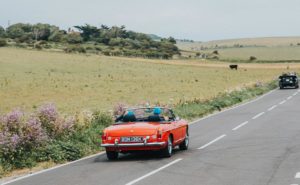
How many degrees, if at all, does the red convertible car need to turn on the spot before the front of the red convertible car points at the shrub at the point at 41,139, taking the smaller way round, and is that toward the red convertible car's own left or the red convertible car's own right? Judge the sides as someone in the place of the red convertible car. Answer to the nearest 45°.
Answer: approximately 135° to the red convertible car's own left

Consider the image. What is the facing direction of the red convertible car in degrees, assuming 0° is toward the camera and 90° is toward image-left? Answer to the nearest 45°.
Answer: approximately 225°
